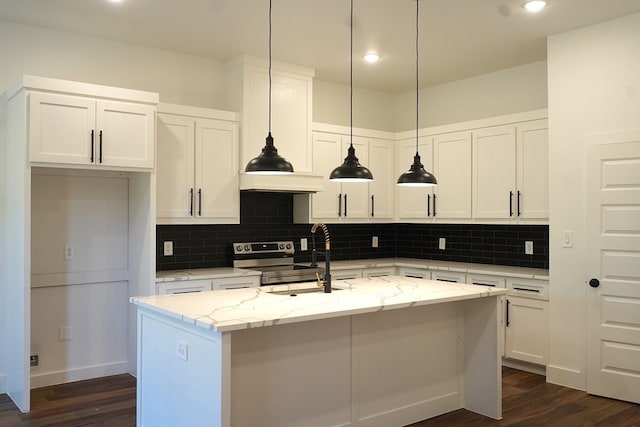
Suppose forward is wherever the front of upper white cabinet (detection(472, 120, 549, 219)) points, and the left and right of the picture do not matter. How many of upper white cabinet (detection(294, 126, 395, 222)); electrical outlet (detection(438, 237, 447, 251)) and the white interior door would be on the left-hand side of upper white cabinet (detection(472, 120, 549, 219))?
1

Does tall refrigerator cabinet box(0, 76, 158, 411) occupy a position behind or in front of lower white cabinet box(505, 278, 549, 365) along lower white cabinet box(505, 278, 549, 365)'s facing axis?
in front

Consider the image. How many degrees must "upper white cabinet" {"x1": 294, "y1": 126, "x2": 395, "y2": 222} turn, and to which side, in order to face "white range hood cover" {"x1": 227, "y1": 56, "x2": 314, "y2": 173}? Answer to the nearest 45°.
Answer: approximately 90° to its right

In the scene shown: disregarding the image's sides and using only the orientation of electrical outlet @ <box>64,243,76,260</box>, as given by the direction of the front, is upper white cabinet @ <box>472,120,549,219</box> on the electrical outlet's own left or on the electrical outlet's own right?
on the electrical outlet's own left

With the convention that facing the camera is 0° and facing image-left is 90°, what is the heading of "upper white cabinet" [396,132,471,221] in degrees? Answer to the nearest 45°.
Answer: approximately 45°

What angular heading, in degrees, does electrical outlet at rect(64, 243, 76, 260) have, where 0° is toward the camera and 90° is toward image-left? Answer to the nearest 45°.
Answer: approximately 0°

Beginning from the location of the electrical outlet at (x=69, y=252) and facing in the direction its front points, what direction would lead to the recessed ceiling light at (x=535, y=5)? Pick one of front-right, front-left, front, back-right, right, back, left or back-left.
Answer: front-left

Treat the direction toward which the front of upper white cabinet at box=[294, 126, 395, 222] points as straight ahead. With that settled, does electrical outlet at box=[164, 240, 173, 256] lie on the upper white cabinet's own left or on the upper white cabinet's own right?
on the upper white cabinet's own right

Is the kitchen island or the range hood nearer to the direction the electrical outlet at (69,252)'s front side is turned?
the kitchen island

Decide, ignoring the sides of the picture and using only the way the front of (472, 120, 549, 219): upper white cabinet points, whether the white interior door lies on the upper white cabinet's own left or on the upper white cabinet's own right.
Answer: on the upper white cabinet's own left

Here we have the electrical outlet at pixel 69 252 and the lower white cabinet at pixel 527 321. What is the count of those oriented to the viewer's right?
0
